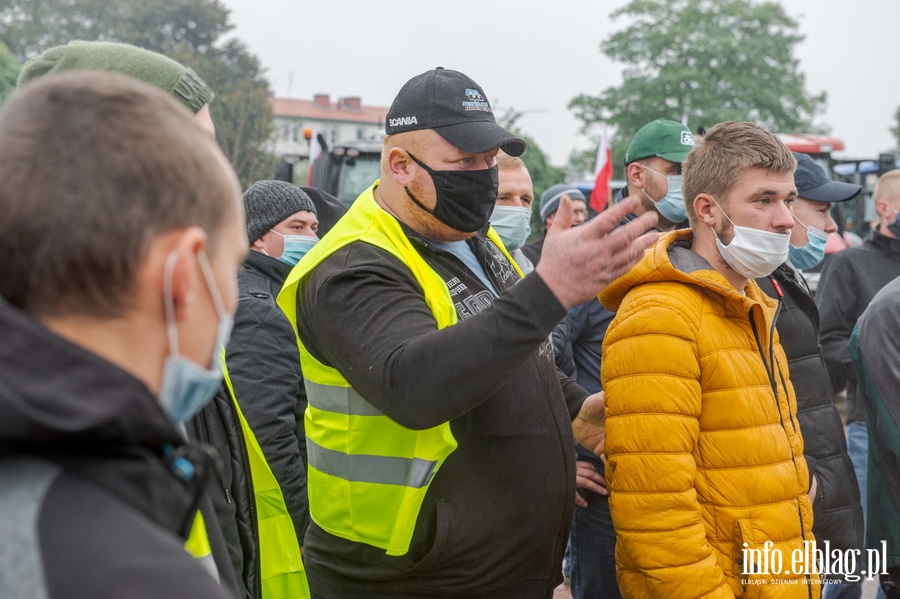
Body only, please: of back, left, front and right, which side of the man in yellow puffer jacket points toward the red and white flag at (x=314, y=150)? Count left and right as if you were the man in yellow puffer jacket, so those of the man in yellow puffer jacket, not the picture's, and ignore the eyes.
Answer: back

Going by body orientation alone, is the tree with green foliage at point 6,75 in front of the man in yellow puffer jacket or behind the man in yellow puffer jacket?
behind

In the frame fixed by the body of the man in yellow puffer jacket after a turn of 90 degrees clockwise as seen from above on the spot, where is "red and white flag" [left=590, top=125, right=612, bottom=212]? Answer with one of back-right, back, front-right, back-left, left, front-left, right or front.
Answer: back-right

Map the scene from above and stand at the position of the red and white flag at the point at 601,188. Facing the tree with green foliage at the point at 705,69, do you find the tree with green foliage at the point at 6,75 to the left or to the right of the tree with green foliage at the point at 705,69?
left

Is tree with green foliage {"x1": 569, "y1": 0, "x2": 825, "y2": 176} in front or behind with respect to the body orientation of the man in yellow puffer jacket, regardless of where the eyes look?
behind

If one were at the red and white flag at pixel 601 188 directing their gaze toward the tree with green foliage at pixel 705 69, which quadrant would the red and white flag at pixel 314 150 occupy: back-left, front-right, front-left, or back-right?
front-left
